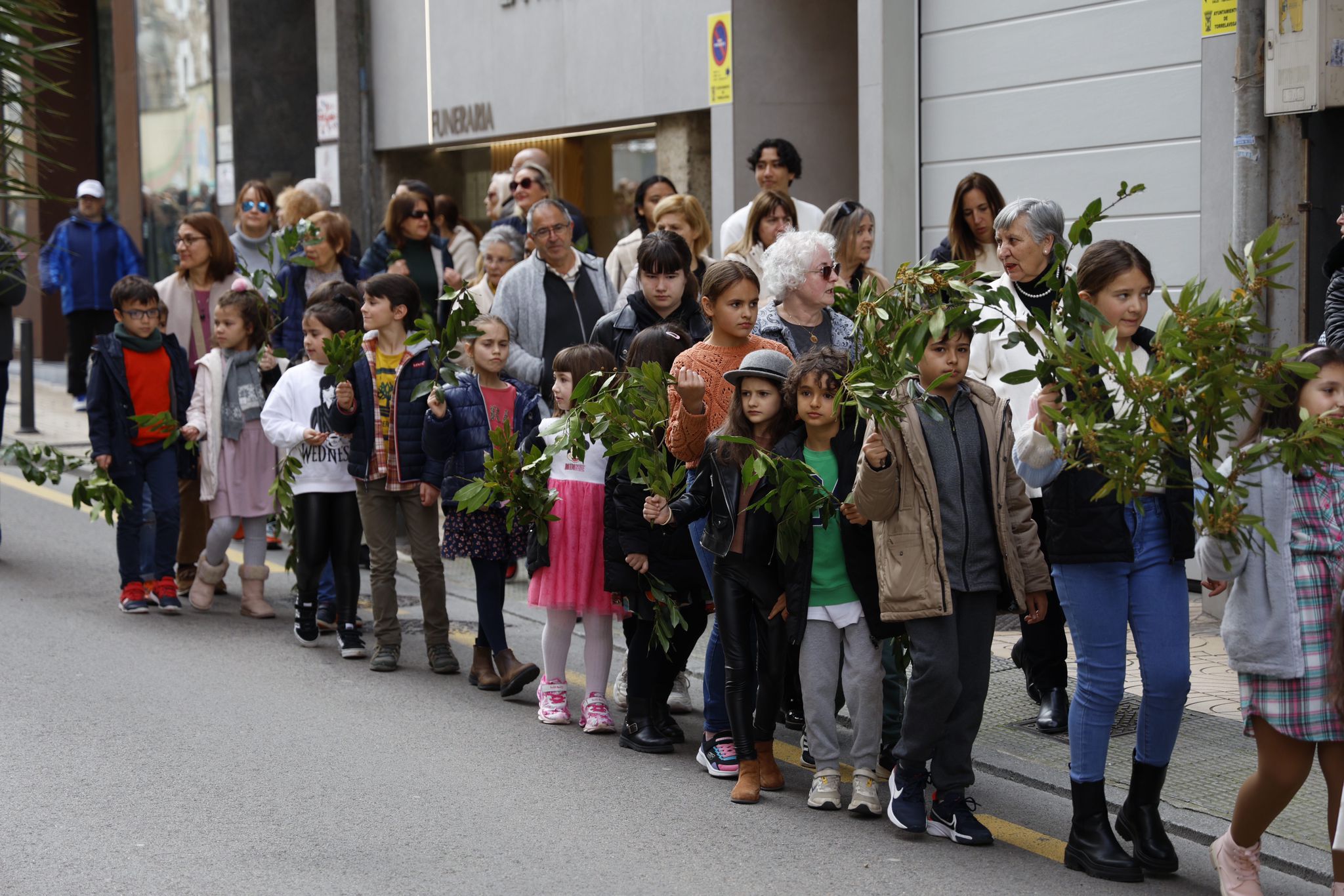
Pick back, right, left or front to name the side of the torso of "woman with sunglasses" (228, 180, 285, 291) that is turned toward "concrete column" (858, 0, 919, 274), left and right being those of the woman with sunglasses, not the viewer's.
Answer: left

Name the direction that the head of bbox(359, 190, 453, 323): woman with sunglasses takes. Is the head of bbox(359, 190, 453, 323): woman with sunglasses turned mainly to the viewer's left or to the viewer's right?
to the viewer's right

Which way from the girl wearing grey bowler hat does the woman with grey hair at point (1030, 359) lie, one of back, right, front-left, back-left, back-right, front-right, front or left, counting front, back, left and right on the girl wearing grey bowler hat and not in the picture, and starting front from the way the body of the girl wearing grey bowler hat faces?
back-left

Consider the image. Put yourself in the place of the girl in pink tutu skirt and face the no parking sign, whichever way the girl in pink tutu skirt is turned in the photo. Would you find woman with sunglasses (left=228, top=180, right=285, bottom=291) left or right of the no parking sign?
left

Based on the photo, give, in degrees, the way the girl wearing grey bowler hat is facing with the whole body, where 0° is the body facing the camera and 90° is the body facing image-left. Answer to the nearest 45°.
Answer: approximately 0°

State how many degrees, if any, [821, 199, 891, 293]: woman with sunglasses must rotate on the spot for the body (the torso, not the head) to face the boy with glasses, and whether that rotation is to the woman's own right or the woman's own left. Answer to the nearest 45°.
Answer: approximately 135° to the woman's own right

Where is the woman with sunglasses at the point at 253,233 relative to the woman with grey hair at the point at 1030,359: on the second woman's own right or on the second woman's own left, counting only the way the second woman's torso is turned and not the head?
on the second woman's own right

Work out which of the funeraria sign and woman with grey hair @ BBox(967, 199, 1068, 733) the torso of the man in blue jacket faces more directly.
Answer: the woman with grey hair
